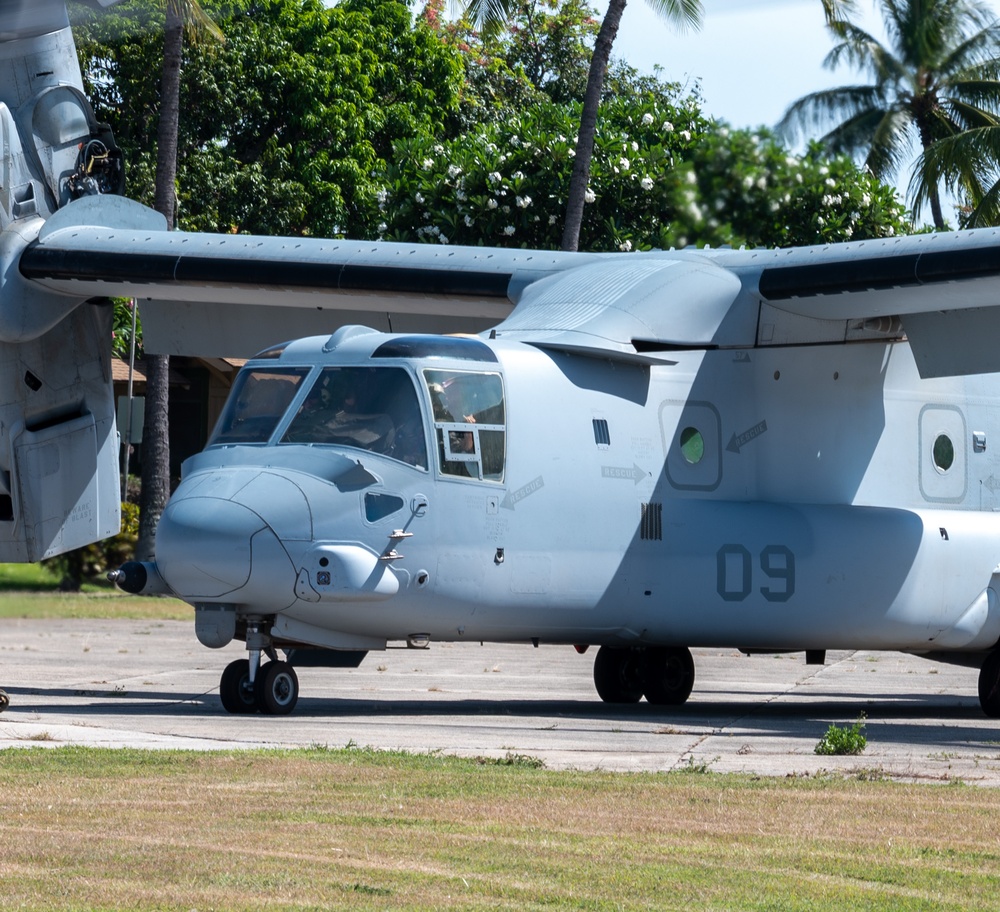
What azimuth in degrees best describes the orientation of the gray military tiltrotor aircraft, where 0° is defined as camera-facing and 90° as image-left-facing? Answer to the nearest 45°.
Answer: approximately 45°

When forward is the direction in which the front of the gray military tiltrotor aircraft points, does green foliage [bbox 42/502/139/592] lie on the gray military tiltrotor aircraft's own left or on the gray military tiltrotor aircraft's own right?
on the gray military tiltrotor aircraft's own right

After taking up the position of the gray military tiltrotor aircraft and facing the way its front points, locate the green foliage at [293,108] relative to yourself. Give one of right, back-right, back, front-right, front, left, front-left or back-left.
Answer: back-right

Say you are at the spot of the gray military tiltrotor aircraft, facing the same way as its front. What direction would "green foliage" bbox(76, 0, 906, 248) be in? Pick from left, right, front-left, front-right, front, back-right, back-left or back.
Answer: back-right

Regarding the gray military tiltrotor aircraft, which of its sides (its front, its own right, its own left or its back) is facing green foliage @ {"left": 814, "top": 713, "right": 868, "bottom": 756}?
left

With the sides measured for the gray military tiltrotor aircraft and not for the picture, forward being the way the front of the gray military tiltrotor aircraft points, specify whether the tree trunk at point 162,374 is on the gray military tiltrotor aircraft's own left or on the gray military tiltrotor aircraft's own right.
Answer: on the gray military tiltrotor aircraft's own right

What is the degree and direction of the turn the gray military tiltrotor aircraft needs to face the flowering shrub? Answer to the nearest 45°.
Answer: approximately 135° to its right

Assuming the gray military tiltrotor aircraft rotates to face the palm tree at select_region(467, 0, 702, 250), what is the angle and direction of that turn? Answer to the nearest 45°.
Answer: approximately 135° to its right
